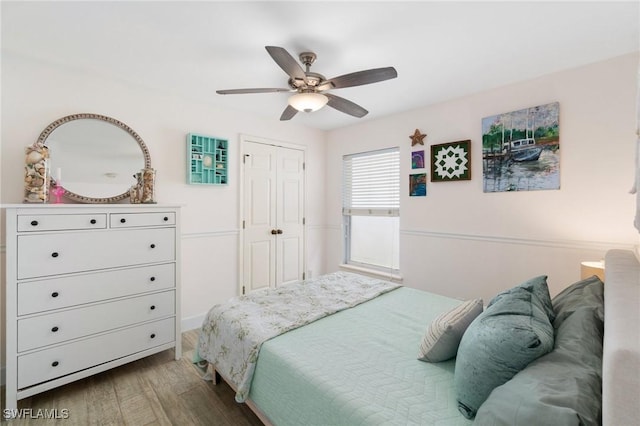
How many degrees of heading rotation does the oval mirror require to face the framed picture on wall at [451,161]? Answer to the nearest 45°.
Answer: approximately 45° to its left

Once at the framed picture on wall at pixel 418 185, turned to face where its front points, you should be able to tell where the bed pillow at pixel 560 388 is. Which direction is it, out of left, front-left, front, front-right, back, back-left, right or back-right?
front-left

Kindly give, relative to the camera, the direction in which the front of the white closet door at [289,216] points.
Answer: facing the viewer and to the right of the viewer

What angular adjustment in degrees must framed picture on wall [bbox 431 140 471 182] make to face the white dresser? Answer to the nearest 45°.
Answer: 0° — it already faces it

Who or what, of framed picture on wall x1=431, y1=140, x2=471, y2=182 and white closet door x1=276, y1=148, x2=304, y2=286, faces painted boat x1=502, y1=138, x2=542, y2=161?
the white closet door

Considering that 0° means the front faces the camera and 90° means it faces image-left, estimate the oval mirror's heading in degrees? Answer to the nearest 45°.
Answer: approximately 0°

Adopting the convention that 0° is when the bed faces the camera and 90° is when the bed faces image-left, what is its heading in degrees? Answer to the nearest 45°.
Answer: approximately 135°

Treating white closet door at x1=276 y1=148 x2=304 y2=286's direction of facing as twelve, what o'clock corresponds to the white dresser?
The white dresser is roughly at 3 o'clock from the white closet door.

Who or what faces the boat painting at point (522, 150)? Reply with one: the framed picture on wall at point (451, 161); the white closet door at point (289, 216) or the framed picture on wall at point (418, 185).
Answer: the white closet door

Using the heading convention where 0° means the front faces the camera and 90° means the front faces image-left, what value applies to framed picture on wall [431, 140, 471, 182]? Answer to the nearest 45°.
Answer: approximately 45°

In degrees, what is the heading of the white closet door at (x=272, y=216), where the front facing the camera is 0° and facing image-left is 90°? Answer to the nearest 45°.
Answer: approximately 315°

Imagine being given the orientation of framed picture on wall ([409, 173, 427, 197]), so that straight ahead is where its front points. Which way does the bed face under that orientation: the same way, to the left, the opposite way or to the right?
to the right

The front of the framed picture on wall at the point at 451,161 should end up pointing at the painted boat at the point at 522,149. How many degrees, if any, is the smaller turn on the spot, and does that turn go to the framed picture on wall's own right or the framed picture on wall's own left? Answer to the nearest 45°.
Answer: approximately 135° to the framed picture on wall's own left

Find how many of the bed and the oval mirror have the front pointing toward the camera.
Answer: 1
